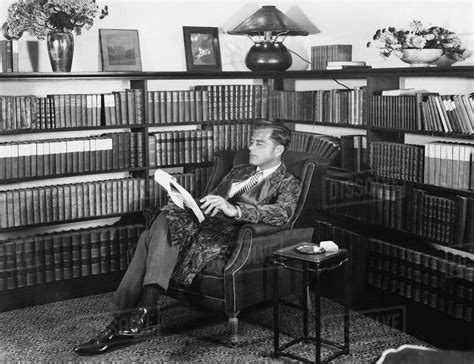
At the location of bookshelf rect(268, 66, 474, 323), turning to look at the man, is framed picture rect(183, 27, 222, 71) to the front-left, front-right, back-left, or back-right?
front-right

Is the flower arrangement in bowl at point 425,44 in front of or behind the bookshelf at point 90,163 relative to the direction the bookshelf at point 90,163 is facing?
in front

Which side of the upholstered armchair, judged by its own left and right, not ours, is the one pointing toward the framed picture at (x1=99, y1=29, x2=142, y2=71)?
right

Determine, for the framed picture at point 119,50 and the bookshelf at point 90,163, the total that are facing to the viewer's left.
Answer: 0

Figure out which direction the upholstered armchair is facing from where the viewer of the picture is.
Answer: facing the viewer and to the left of the viewer

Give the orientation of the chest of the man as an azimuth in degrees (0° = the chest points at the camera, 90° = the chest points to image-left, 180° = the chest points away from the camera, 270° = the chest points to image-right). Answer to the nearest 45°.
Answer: approximately 45°

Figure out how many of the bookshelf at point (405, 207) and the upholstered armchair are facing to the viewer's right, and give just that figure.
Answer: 0

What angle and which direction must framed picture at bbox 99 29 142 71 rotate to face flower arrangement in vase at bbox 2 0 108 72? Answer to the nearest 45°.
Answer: approximately 90° to its right

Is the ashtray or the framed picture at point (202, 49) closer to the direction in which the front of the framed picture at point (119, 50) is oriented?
the ashtray

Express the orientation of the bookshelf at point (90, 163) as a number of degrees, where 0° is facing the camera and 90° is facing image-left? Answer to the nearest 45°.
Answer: approximately 315°

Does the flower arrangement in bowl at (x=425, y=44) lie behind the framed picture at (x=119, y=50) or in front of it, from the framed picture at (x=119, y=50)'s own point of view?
in front

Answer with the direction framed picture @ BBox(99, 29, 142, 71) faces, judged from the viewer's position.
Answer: facing the viewer and to the right of the viewer

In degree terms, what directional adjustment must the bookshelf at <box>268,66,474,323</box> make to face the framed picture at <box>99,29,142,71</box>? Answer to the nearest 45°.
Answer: approximately 45° to its right
